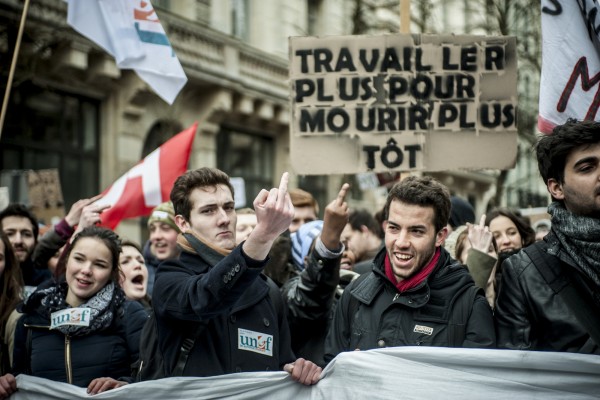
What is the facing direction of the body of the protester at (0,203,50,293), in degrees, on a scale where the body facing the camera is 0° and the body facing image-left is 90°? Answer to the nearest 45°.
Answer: approximately 0°

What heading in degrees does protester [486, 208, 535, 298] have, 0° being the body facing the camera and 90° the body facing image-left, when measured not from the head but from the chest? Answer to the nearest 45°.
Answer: approximately 0°

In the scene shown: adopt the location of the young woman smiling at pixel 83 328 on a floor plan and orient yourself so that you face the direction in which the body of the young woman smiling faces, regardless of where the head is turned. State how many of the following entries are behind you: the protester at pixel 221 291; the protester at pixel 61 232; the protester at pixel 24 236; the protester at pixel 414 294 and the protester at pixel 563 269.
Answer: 2
